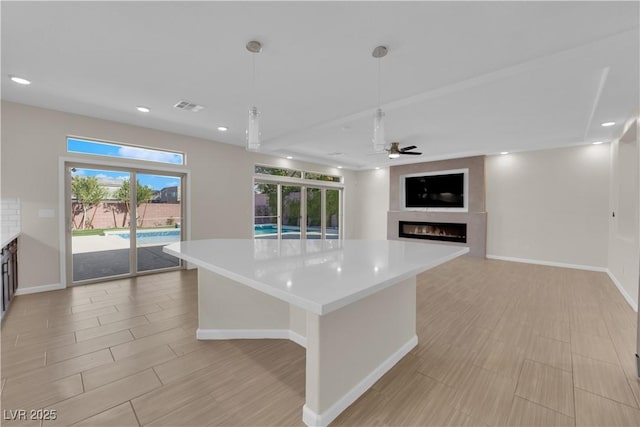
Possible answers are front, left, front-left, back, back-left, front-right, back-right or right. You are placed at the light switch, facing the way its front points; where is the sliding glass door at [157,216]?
left

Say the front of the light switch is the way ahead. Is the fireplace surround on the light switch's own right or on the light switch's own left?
on the light switch's own left

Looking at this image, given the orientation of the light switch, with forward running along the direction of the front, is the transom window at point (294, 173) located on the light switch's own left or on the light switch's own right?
on the light switch's own left

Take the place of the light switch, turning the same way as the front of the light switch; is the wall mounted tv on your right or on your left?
on your left

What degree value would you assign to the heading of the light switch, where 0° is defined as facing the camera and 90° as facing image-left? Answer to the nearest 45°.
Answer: approximately 0°

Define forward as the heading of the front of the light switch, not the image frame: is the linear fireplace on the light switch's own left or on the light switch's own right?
on the light switch's own left
